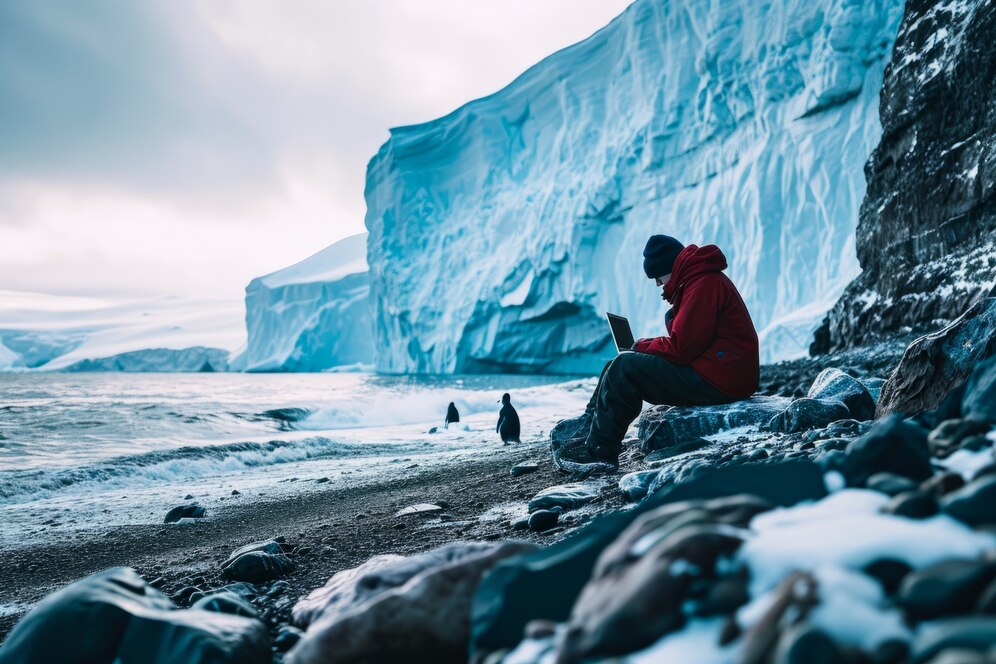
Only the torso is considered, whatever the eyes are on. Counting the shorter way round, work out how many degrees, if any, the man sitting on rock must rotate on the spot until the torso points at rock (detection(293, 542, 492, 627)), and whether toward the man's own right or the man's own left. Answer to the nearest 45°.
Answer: approximately 90° to the man's own left

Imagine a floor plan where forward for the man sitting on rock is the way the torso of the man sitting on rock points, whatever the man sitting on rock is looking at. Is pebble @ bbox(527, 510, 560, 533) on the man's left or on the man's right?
on the man's left

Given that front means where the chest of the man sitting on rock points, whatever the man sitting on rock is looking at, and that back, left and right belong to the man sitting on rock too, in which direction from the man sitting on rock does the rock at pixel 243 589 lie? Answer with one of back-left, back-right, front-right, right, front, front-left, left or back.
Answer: front-left

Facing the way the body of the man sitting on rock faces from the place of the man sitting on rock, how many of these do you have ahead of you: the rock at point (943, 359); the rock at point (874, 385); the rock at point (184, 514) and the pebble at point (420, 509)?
2

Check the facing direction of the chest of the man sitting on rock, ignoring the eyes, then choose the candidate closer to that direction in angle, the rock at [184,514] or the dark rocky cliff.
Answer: the rock

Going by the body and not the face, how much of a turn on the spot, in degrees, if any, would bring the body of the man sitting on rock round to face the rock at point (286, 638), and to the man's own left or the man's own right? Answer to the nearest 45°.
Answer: approximately 45° to the man's own left

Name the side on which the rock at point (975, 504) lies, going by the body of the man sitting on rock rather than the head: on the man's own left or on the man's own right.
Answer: on the man's own left

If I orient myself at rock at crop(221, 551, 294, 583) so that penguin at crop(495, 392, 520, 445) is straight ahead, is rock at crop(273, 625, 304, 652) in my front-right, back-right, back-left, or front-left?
back-right

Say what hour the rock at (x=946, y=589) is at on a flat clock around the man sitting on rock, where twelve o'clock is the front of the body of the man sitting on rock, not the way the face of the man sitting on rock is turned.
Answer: The rock is roughly at 9 o'clock from the man sitting on rock.

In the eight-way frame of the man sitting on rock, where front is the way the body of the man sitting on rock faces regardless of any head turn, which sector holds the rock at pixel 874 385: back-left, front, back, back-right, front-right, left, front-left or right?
back-right

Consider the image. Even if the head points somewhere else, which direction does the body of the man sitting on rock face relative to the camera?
to the viewer's left

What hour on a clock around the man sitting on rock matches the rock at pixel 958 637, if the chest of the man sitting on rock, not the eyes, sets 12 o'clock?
The rock is roughly at 9 o'clock from the man sitting on rock.
